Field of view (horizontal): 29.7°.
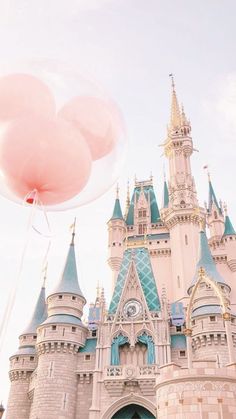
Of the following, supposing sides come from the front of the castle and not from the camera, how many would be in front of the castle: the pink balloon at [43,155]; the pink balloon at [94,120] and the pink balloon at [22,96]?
3

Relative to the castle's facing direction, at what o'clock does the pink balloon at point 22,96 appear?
The pink balloon is roughly at 12 o'clock from the castle.

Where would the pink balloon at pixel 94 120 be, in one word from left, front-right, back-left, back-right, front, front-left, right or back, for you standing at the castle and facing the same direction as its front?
front

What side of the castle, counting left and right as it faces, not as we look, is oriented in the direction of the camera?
front

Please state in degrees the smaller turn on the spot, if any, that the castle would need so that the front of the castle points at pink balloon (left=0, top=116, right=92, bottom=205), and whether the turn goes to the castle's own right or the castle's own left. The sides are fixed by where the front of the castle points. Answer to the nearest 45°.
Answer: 0° — it already faces it
